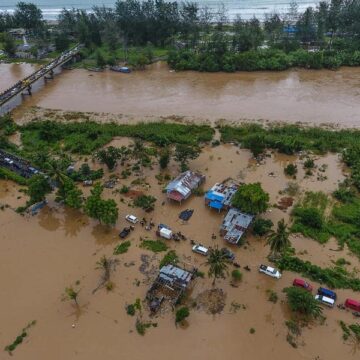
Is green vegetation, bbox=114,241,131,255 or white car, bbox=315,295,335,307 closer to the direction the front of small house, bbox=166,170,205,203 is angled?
the green vegetation

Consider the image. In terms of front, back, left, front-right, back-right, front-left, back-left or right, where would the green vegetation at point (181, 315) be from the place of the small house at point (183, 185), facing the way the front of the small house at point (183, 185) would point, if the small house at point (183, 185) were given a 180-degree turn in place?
back-right

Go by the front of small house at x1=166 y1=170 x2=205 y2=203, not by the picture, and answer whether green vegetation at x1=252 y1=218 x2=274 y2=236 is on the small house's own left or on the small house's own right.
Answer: on the small house's own left

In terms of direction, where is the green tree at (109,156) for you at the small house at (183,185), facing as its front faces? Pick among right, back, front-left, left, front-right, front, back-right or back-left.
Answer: right

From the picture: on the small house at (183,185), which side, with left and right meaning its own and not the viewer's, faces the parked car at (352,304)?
left

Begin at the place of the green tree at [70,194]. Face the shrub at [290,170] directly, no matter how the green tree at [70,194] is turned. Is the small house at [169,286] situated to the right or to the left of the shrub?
right

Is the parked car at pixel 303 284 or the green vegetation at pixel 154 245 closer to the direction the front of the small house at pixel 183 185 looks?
the green vegetation

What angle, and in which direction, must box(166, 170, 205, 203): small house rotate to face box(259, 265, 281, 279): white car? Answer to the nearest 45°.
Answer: approximately 90° to its left

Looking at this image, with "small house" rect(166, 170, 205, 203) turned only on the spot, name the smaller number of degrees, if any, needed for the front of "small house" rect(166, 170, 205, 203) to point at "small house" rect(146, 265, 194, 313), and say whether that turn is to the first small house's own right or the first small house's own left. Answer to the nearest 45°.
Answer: approximately 45° to the first small house's own left

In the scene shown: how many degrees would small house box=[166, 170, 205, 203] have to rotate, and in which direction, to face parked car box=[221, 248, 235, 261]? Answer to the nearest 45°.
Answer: approximately 45° to its left
